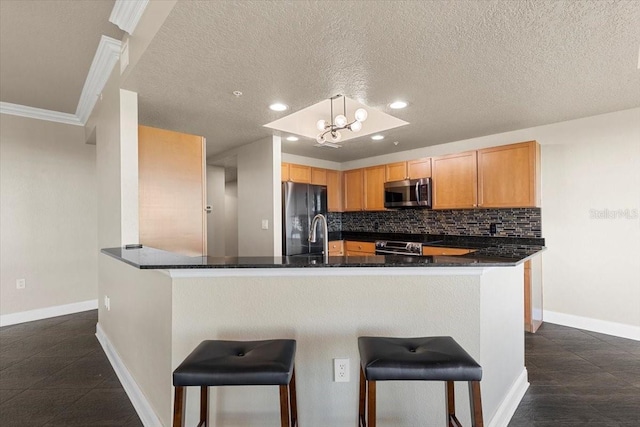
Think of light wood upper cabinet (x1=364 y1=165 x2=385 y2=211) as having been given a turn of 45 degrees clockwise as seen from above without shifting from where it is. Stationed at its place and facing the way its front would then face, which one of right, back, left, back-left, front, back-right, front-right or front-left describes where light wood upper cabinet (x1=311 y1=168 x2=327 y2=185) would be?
front

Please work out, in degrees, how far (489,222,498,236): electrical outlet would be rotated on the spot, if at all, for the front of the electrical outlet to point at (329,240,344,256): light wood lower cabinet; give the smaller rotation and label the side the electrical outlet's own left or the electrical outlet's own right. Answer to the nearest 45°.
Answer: approximately 90° to the electrical outlet's own right

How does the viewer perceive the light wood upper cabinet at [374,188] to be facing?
facing the viewer and to the left of the viewer

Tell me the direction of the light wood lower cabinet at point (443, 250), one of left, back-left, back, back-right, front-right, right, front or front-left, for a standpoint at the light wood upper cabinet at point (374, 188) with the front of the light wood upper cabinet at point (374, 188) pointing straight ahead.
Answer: left

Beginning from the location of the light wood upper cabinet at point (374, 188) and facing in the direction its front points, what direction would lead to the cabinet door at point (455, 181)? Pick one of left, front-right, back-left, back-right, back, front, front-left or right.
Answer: left

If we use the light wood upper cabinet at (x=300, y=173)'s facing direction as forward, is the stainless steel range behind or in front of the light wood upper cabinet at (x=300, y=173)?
in front

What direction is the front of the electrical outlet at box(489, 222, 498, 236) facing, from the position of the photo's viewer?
facing the viewer

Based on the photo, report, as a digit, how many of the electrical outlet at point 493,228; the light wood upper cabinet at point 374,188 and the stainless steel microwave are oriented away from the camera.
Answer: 0

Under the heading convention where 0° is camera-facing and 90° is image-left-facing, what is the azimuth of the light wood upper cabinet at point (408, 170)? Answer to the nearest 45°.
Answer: approximately 45°

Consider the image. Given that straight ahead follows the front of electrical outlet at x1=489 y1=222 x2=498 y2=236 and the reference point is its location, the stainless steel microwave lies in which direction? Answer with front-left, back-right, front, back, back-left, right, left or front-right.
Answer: right

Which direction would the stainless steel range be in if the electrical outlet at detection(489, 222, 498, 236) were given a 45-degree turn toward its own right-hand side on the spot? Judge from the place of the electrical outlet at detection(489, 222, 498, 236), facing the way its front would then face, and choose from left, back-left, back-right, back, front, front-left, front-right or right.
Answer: front-right

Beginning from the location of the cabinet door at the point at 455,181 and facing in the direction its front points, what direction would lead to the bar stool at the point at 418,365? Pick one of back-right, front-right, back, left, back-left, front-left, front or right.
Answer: front-left

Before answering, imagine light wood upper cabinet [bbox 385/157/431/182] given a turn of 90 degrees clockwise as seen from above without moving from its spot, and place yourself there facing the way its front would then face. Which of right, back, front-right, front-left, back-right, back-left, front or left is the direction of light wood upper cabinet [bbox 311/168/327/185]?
front-left

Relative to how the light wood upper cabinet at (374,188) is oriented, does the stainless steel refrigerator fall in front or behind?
in front
